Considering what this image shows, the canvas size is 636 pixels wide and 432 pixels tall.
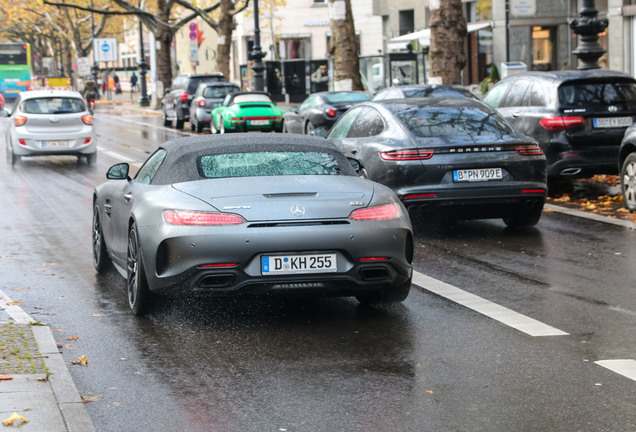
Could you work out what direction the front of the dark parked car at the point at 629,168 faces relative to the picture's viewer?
facing away from the viewer and to the left of the viewer

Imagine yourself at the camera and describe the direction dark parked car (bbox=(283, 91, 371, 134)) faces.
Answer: facing away from the viewer and to the left of the viewer

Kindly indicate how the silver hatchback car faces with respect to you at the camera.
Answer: facing away from the viewer

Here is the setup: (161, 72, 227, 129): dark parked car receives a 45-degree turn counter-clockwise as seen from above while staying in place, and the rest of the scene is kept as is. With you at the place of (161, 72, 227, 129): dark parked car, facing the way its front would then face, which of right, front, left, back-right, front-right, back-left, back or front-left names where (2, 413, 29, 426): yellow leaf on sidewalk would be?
left

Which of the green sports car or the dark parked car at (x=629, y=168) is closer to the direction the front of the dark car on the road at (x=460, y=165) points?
the green sports car

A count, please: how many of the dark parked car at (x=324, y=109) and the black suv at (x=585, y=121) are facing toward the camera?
0

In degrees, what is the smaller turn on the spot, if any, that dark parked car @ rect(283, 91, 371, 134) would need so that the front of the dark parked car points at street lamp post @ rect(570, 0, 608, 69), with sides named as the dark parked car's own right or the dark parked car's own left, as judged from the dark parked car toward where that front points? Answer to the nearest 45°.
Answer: approximately 180°

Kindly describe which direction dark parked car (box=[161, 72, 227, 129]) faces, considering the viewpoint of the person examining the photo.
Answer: facing away from the viewer and to the left of the viewer

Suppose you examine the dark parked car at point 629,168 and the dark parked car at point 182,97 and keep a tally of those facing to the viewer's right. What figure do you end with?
0

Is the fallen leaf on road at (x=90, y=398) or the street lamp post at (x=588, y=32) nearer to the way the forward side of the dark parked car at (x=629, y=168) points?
the street lamp post
